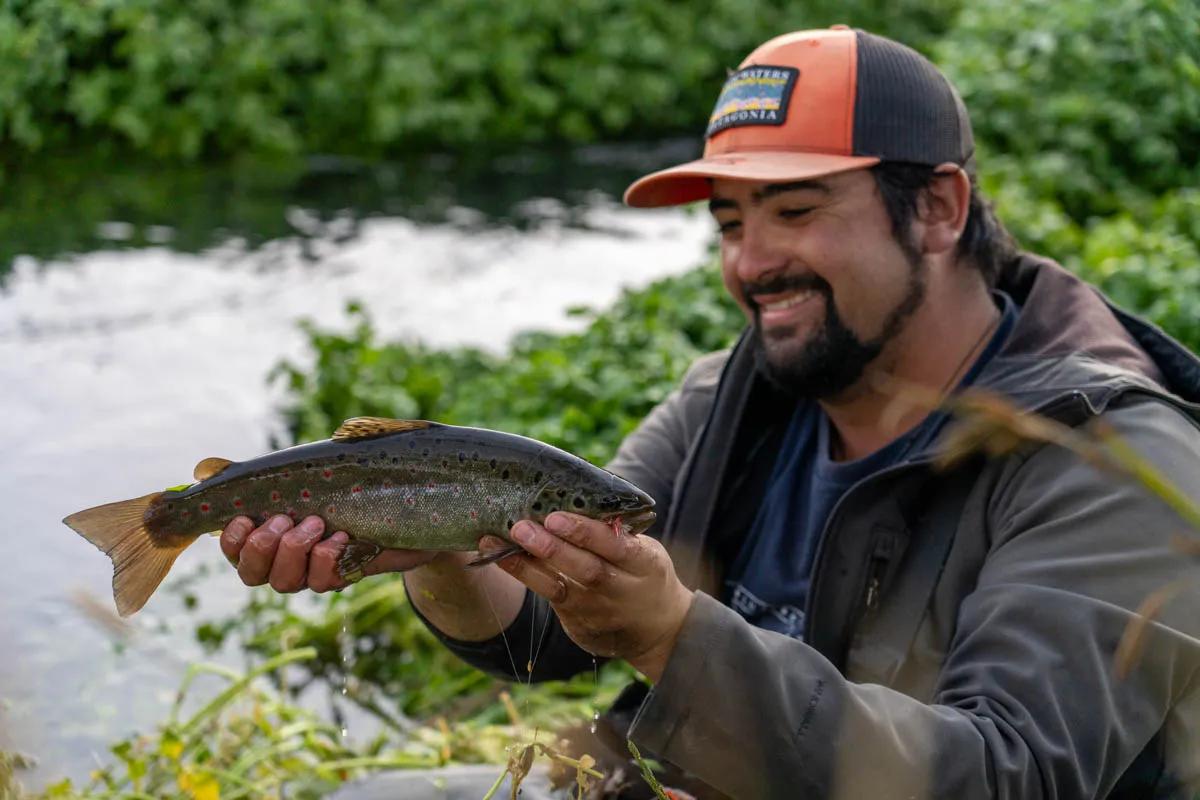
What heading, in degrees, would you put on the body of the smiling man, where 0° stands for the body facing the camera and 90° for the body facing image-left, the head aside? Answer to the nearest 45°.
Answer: approximately 45°
